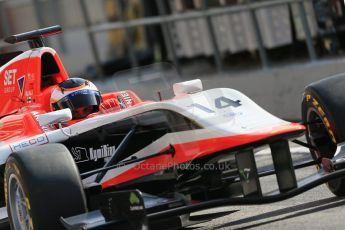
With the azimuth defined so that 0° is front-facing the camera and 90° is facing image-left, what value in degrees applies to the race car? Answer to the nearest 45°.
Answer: approximately 315°
